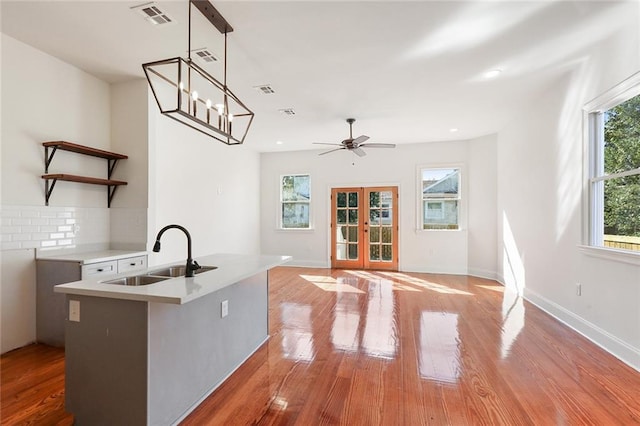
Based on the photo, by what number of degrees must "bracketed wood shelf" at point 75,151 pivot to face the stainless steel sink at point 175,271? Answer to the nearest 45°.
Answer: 0° — it already faces it

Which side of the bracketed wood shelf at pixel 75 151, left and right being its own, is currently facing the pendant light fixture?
front

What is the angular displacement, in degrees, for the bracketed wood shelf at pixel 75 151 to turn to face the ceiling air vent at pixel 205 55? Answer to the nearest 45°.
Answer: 0° — it already faces it

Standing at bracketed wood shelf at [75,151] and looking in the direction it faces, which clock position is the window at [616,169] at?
The window is roughly at 12 o'clock from the bracketed wood shelf.

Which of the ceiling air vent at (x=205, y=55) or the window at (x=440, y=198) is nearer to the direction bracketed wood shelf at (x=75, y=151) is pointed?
the ceiling air vent

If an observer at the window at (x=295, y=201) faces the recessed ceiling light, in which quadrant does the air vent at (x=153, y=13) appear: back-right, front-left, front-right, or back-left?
front-right

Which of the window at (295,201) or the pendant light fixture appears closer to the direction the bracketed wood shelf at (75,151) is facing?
the pendant light fixture

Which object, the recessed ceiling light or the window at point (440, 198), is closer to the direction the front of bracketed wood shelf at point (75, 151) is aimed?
the recessed ceiling light

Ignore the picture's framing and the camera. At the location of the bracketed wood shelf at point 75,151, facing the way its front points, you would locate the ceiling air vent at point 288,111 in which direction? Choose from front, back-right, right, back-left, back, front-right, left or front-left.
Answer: front-left

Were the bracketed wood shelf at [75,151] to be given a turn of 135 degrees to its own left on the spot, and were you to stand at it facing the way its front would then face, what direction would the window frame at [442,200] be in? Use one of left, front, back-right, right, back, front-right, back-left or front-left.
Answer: right

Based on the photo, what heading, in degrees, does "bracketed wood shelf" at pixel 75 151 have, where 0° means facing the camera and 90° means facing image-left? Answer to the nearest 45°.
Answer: approximately 315°
